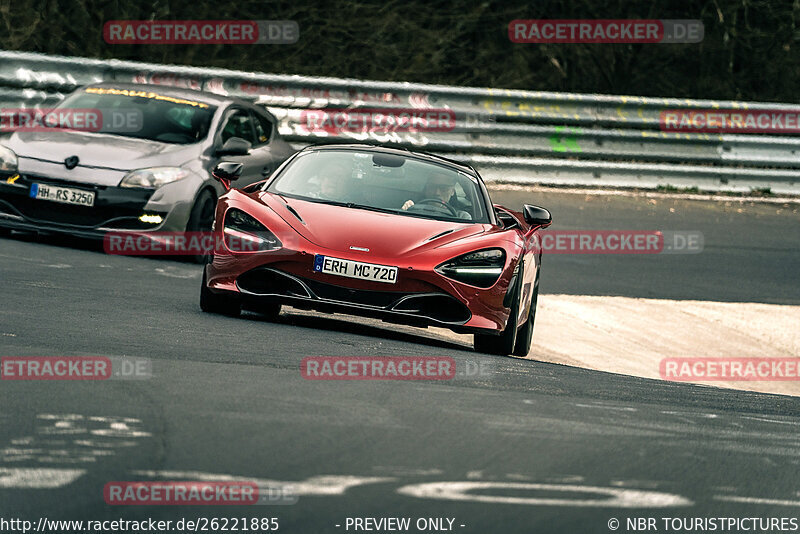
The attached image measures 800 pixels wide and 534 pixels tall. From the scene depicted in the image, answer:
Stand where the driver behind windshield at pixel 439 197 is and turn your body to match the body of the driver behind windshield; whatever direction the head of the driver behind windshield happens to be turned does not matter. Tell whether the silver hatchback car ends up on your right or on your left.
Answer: on your right

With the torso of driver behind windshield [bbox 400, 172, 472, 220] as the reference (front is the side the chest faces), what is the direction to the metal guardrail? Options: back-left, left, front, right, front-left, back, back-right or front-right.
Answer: back

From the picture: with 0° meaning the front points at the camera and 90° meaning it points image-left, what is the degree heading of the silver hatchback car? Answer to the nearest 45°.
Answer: approximately 45°

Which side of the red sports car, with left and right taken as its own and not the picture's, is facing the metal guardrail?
back

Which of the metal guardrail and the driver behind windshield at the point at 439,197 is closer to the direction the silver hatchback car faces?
the driver behind windshield

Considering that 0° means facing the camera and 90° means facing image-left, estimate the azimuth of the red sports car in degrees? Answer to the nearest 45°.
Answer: approximately 0°

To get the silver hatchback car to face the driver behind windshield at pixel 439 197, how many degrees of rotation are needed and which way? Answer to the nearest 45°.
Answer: approximately 90° to its left

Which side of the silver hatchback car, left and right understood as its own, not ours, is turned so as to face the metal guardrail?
back
